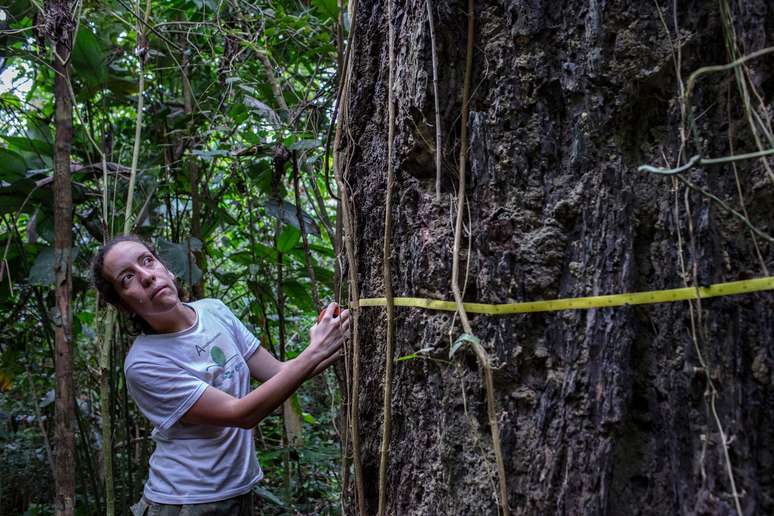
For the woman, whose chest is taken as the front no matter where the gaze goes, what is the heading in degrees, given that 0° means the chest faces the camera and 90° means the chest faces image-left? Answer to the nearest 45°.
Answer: approximately 315°

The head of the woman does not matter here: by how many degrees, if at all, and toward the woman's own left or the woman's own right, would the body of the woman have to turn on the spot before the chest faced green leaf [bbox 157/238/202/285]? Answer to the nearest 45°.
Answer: approximately 135° to the woman's own left

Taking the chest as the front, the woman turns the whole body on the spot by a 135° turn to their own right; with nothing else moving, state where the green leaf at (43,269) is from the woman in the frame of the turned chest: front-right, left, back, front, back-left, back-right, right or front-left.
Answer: front-right

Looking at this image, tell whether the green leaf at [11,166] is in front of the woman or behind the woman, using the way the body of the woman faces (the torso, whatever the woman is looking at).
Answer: behind
